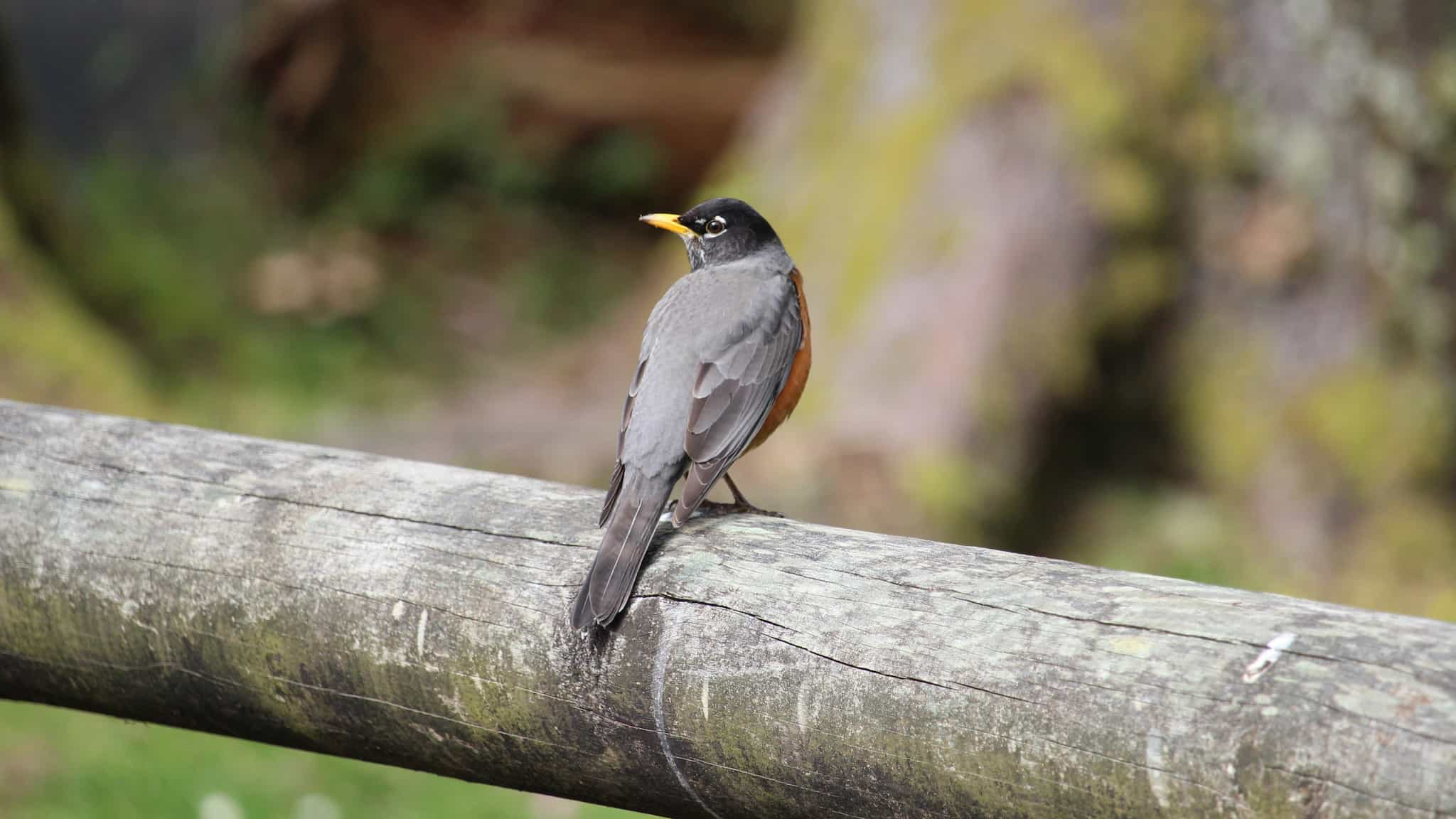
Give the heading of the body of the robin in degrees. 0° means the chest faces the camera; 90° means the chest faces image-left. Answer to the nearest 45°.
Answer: approximately 225°
